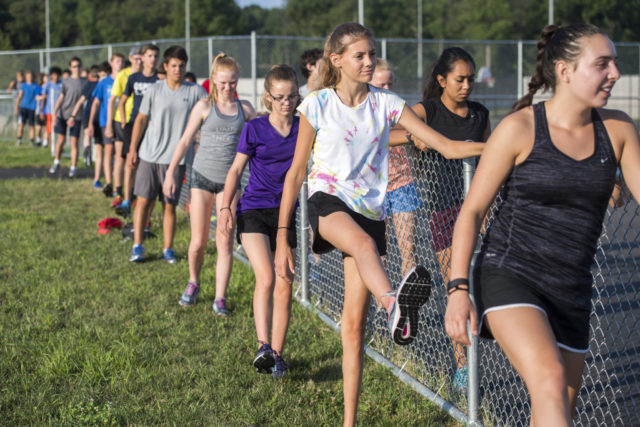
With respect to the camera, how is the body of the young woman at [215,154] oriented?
toward the camera

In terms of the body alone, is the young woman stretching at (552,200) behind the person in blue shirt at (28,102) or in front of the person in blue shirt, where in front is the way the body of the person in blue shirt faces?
in front

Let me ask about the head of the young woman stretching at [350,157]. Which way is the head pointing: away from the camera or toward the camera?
toward the camera

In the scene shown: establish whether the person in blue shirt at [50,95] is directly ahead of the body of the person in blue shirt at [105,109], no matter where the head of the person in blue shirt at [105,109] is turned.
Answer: no

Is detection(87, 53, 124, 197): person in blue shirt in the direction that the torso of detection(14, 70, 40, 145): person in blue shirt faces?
yes

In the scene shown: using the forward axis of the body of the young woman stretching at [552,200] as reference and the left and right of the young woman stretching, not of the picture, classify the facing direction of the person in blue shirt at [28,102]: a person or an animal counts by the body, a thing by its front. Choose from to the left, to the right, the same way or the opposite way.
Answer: the same way

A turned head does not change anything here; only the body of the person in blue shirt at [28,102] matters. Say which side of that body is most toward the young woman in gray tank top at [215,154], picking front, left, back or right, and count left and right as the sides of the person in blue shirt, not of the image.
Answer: front

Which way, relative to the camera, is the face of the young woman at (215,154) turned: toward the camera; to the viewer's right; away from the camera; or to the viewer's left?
toward the camera

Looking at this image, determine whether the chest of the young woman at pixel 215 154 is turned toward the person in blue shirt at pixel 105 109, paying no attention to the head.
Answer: no

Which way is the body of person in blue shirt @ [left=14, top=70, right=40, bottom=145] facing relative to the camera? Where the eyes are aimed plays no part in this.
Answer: toward the camera

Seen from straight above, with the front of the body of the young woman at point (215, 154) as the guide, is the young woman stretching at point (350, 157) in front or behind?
in front

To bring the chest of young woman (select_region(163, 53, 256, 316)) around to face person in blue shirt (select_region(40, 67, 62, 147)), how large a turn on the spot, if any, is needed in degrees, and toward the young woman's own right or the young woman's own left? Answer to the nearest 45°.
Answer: approximately 180°

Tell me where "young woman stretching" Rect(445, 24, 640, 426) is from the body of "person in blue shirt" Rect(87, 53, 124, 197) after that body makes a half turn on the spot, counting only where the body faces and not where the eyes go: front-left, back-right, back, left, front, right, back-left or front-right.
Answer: back-left

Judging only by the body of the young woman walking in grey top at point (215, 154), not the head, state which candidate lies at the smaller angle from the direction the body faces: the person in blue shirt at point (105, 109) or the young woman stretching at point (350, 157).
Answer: the young woman stretching

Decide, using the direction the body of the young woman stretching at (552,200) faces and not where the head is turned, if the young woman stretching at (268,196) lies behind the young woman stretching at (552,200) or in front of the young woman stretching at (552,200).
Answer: behind

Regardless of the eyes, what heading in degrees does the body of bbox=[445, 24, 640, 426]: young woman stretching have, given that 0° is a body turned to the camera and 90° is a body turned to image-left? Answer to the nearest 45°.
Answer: approximately 315°

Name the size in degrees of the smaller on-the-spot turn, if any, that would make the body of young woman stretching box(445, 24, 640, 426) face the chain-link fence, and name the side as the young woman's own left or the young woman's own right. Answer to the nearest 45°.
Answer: approximately 135° to the young woman's own left

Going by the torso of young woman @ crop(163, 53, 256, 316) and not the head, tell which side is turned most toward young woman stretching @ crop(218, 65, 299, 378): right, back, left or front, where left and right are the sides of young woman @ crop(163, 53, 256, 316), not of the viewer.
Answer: front

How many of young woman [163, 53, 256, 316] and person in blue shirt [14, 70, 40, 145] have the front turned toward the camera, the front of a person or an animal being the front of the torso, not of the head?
2

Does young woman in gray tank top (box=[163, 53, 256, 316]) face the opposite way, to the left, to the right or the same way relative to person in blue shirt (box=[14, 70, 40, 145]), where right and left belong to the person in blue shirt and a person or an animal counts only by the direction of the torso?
the same way
